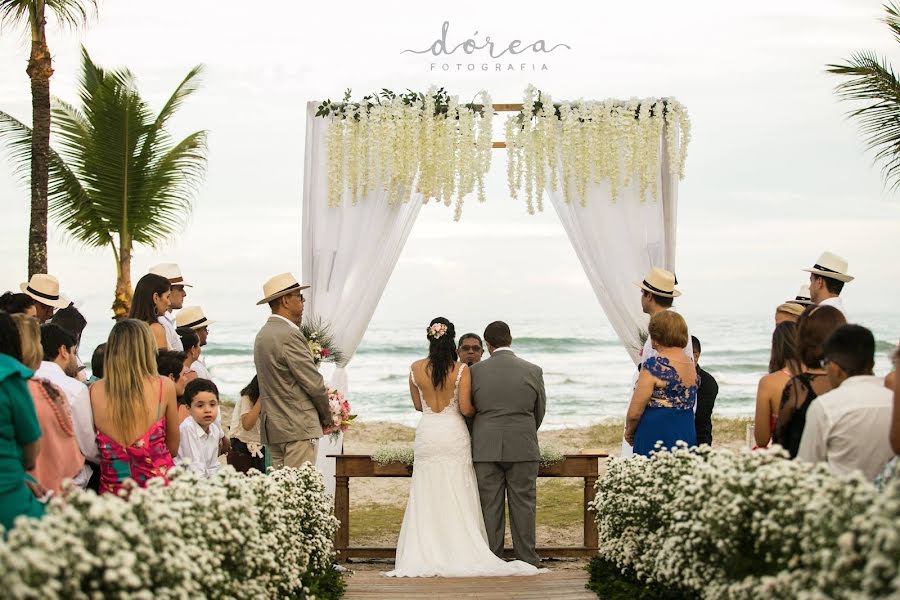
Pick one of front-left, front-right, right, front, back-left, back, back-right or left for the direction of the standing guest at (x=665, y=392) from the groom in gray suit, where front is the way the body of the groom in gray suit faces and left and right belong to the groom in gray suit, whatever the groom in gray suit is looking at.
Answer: back-right

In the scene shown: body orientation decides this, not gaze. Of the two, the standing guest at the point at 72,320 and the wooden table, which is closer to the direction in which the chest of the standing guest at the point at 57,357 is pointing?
the wooden table

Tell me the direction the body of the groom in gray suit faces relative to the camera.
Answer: away from the camera

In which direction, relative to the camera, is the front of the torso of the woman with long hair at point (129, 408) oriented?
away from the camera

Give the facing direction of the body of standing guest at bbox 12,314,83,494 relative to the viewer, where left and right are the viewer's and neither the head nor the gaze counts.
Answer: facing away from the viewer and to the right of the viewer

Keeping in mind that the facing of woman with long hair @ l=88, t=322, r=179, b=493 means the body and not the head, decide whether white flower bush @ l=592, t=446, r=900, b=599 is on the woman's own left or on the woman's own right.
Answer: on the woman's own right

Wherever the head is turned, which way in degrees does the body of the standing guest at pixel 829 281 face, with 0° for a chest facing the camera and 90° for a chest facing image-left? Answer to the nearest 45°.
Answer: approximately 135°

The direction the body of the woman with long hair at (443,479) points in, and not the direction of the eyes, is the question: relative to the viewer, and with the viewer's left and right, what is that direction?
facing away from the viewer

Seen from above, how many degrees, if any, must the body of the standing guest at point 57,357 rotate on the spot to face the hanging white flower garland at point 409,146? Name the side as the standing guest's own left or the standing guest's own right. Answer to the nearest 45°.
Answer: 0° — they already face it
